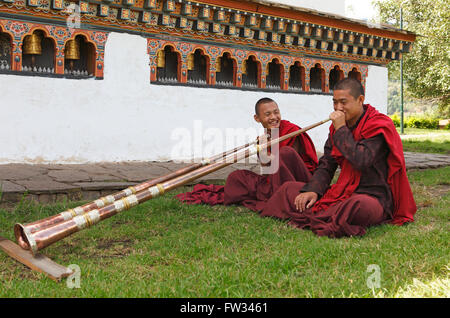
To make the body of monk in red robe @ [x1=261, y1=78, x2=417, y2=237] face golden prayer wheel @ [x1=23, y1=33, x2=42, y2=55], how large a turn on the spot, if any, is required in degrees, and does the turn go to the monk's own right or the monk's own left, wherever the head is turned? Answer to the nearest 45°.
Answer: approximately 90° to the monk's own right

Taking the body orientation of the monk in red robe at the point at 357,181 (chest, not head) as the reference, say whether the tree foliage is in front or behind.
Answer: behind

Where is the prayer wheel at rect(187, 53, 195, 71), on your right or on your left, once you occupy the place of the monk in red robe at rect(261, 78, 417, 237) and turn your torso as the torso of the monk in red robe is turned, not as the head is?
on your right

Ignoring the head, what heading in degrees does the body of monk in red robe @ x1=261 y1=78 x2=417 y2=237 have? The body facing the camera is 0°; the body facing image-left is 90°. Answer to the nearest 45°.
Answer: approximately 45°

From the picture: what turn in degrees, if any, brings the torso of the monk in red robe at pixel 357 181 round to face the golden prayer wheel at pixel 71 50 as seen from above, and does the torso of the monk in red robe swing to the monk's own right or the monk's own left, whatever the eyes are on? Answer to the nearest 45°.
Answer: approximately 90° to the monk's own right
